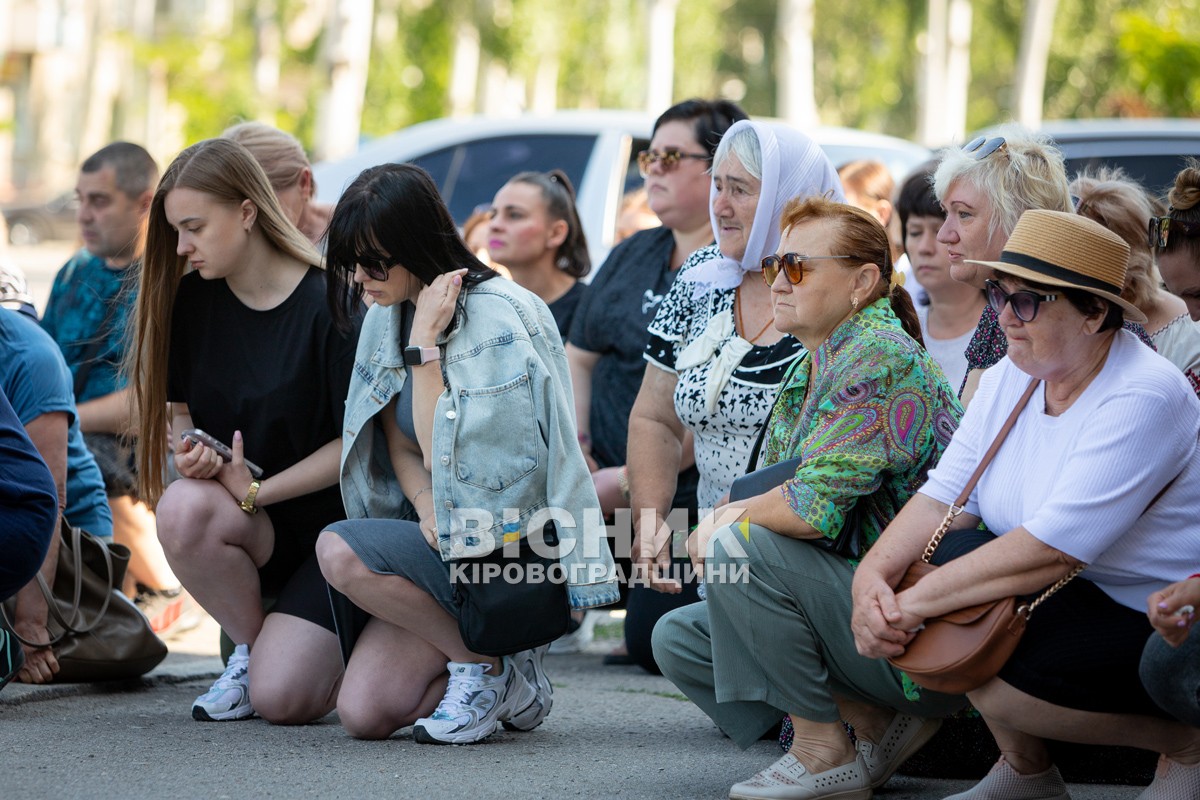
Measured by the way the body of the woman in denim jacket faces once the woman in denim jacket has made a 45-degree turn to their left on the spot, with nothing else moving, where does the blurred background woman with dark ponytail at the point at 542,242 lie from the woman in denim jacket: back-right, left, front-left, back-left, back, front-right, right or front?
back

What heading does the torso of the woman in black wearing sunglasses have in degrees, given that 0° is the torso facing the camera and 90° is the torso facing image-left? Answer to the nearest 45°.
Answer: approximately 45°

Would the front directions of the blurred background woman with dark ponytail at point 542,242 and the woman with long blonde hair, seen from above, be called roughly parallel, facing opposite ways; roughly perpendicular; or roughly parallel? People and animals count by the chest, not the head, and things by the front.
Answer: roughly parallel

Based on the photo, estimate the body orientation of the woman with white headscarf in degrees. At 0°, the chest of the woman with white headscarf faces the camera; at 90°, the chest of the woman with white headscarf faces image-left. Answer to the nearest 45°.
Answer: approximately 45°

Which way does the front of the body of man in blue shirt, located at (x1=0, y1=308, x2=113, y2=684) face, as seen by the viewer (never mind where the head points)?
to the viewer's left

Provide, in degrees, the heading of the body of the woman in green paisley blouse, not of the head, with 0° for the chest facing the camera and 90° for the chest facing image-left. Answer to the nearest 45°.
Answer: approximately 90°

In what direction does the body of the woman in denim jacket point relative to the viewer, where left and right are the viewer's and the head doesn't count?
facing the viewer and to the left of the viewer

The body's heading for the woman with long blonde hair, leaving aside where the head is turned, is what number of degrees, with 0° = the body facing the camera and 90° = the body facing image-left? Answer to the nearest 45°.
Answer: approximately 45°

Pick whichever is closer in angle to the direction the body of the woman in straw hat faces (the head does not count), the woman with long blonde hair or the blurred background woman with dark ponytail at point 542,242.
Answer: the woman with long blonde hair

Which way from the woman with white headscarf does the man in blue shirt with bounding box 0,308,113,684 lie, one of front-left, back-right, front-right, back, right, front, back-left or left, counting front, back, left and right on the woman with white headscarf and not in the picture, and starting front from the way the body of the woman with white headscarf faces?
front-right

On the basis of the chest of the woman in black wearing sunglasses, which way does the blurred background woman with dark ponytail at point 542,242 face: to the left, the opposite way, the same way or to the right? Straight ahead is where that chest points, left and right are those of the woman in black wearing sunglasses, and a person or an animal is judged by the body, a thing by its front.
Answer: the same way

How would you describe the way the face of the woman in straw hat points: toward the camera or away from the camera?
toward the camera

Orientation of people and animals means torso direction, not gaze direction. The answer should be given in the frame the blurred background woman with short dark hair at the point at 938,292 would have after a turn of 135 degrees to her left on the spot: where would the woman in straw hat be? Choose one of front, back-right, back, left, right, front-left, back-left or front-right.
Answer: right

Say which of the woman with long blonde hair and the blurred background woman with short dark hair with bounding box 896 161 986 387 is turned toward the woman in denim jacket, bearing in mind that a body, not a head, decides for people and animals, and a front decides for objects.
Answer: the blurred background woman with short dark hair

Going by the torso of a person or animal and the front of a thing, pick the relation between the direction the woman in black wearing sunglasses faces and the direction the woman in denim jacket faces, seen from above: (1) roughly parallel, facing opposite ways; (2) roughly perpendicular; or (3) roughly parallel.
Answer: roughly parallel

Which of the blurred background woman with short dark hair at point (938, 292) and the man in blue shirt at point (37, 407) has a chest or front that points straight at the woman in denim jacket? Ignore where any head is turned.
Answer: the blurred background woman with short dark hair

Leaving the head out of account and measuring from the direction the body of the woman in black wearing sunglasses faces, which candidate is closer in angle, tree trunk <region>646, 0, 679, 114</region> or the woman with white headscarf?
the woman with white headscarf

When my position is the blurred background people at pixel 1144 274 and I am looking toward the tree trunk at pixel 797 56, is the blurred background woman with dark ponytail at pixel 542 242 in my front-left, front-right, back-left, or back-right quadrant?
front-left

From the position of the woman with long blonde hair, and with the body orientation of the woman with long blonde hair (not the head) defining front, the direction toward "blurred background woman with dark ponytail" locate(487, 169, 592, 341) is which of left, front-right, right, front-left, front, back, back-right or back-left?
back
